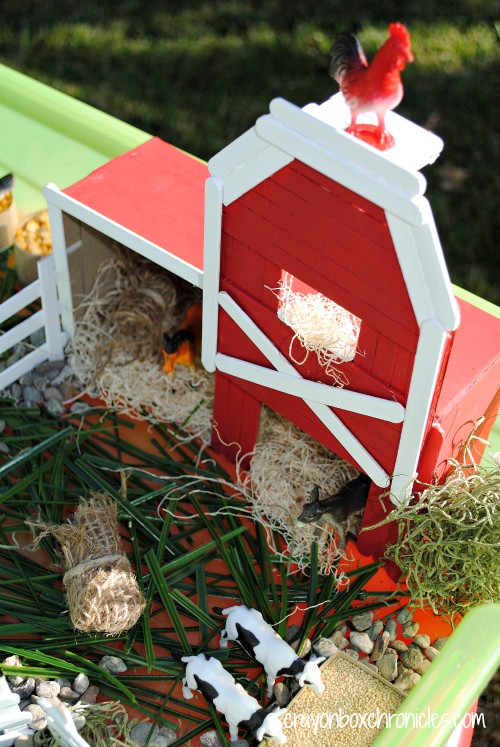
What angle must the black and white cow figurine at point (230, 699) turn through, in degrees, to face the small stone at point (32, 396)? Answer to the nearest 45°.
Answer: approximately 180°

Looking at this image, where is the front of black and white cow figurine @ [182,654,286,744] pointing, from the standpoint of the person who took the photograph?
facing the viewer and to the right of the viewer

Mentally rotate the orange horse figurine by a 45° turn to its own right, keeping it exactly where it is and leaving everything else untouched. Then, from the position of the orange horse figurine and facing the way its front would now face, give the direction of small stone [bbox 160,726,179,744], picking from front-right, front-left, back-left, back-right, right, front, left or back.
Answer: left

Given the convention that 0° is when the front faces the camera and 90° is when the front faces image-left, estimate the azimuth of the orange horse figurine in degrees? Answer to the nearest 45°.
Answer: approximately 45°

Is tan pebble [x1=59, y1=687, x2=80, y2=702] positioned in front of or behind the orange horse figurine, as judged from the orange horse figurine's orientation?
in front

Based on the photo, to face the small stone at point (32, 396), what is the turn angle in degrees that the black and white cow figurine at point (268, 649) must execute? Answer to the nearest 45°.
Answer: approximately 180°

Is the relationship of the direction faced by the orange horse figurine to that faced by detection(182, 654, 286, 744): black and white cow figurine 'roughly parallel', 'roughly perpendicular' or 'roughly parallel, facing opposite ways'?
roughly perpendicular

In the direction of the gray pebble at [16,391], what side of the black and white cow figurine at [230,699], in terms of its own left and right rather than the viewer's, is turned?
back
